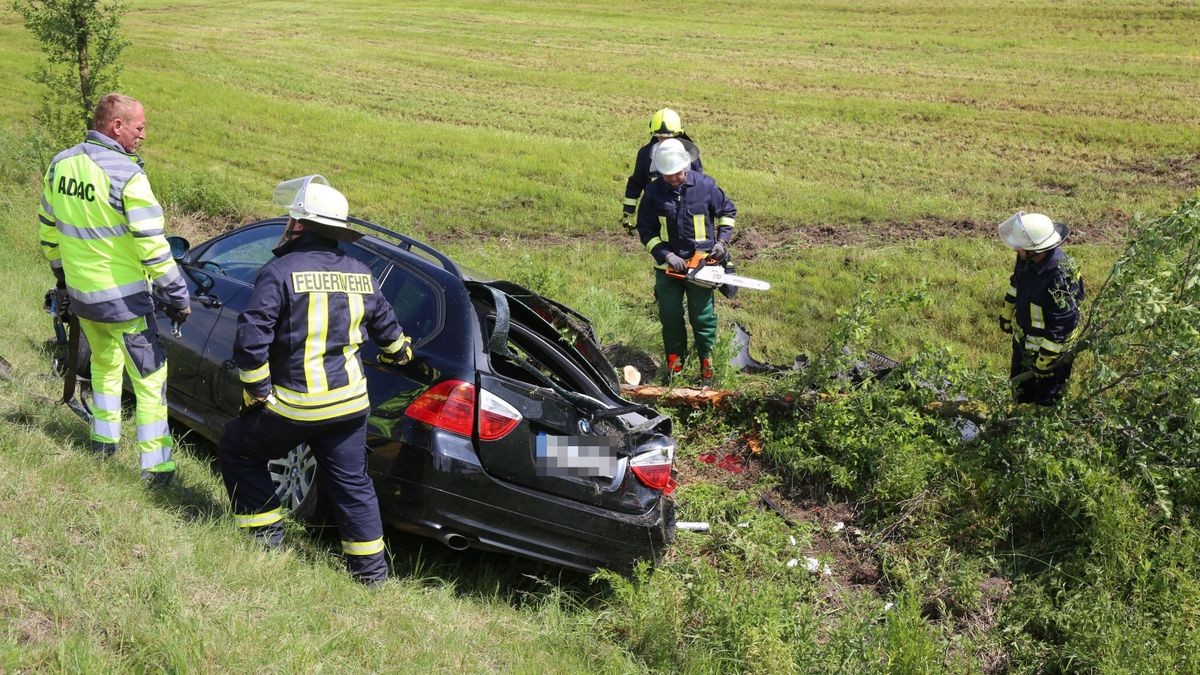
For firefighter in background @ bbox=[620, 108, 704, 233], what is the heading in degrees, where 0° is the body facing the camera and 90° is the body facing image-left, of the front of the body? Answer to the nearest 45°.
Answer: approximately 0°

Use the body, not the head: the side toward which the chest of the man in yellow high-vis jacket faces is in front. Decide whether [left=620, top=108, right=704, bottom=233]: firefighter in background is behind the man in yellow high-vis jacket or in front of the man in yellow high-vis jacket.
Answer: in front

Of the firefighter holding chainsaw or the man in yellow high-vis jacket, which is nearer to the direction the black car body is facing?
the man in yellow high-vis jacket

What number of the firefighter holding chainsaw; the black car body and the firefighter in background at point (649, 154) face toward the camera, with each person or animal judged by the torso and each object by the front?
2

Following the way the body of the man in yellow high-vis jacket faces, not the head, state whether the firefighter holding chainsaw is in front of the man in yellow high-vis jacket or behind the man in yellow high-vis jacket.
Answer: in front

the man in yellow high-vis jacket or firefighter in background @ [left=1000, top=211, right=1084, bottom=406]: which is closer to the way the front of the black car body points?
the man in yellow high-vis jacket

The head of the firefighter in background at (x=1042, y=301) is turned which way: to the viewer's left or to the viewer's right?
to the viewer's left

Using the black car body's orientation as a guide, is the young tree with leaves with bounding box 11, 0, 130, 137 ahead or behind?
ahead

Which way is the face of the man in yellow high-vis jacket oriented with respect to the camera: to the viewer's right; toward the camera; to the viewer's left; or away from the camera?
to the viewer's right

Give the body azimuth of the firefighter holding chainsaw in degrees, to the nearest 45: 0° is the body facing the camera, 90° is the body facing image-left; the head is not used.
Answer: approximately 0°

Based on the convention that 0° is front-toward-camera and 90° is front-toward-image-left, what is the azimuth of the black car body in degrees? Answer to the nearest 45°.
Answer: approximately 135°
